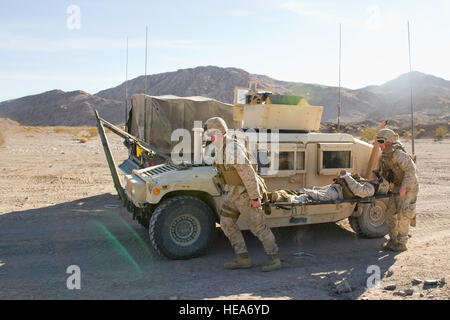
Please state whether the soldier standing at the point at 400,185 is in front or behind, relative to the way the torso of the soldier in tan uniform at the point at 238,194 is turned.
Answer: behind

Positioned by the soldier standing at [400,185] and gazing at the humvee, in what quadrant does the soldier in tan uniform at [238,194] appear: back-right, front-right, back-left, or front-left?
front-left

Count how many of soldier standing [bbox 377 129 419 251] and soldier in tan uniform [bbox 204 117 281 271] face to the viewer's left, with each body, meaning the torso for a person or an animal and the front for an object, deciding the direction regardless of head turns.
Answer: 2

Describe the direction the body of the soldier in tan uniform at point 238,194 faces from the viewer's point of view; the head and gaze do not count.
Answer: to the viewer's left

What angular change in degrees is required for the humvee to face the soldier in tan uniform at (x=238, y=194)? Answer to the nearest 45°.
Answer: approximately 45° to its left

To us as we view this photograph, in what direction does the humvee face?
facing the viewer and to the left of the viewer

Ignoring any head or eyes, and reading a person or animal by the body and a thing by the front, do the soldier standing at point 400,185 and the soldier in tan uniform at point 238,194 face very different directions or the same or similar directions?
same or similar directions

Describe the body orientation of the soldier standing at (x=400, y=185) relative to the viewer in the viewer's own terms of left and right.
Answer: facing to the left of the viewer
